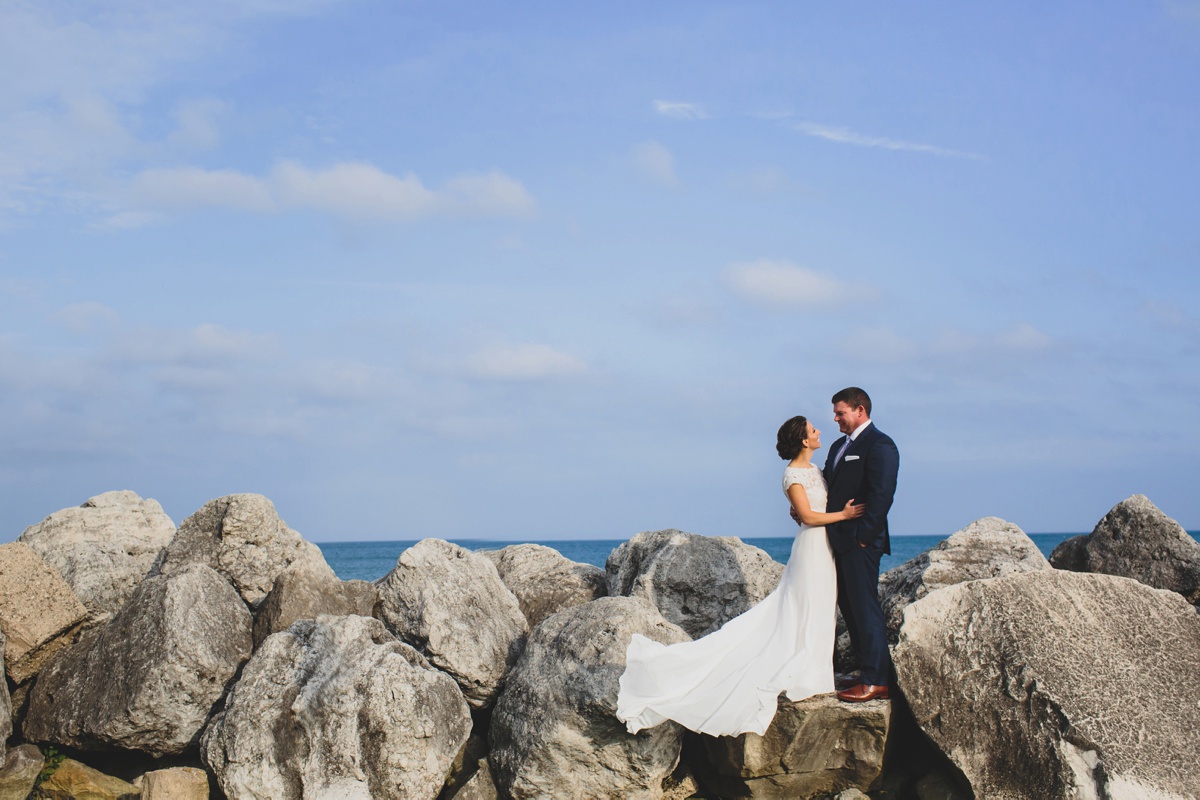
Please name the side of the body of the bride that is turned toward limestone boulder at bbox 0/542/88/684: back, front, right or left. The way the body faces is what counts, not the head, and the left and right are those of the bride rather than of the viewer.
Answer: back

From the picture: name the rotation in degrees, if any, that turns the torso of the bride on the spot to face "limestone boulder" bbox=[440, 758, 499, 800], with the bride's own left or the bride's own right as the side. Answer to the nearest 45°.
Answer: approximately 180°

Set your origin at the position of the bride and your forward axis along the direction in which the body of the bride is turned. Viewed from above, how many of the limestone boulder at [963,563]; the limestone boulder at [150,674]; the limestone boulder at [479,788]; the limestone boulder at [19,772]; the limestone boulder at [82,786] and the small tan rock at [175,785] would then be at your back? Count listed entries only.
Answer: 5

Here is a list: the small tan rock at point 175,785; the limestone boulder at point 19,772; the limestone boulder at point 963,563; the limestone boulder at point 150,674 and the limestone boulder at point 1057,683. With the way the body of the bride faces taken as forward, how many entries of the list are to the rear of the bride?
3

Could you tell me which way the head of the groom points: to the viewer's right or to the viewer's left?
to the viewer's left

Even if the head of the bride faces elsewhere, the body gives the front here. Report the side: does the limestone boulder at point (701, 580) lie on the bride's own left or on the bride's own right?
on the bride's own left

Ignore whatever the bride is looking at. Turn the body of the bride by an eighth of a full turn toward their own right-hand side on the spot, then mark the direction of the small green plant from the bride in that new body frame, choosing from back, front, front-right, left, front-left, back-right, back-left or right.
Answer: back-right

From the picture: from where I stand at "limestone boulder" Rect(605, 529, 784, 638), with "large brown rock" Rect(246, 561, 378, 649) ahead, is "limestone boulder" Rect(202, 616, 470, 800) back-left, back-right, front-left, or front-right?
front-left

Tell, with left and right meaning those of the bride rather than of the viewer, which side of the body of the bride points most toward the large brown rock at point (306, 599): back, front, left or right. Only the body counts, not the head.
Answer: back

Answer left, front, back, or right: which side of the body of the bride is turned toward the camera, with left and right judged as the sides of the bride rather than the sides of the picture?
right

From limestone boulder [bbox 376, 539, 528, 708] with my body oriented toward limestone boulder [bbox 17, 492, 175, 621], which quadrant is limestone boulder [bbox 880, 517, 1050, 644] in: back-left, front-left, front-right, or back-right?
back-right

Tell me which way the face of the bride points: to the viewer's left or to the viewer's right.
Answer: to the viewer's right

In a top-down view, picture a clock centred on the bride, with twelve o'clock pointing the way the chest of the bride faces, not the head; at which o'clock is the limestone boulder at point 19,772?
The limestone boulder is roughly at 6 o'clock from the bride.

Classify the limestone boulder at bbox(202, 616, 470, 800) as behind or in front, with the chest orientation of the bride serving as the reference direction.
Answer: behind

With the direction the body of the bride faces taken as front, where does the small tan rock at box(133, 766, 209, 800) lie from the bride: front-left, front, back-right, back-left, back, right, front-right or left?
back

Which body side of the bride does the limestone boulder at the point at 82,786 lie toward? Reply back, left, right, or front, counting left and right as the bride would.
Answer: back
